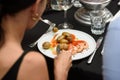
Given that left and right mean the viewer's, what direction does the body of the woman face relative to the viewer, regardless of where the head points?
facing away from the viewer and to the right of the viewer

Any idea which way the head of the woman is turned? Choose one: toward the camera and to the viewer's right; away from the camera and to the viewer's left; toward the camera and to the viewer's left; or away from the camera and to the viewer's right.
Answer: away from the camera and to the viewer's right
